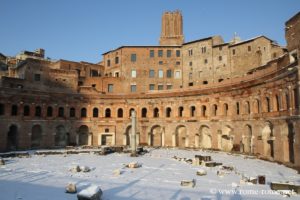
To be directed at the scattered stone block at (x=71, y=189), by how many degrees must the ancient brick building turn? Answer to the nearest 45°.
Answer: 0° — it already faces it

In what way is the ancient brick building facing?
toward the camera

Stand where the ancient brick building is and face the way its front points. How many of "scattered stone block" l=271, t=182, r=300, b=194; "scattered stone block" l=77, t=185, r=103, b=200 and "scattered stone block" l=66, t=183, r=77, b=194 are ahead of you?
3

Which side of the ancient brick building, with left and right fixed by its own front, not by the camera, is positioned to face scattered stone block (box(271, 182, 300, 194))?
front

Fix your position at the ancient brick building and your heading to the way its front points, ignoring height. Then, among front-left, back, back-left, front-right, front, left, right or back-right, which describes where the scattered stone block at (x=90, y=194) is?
front
